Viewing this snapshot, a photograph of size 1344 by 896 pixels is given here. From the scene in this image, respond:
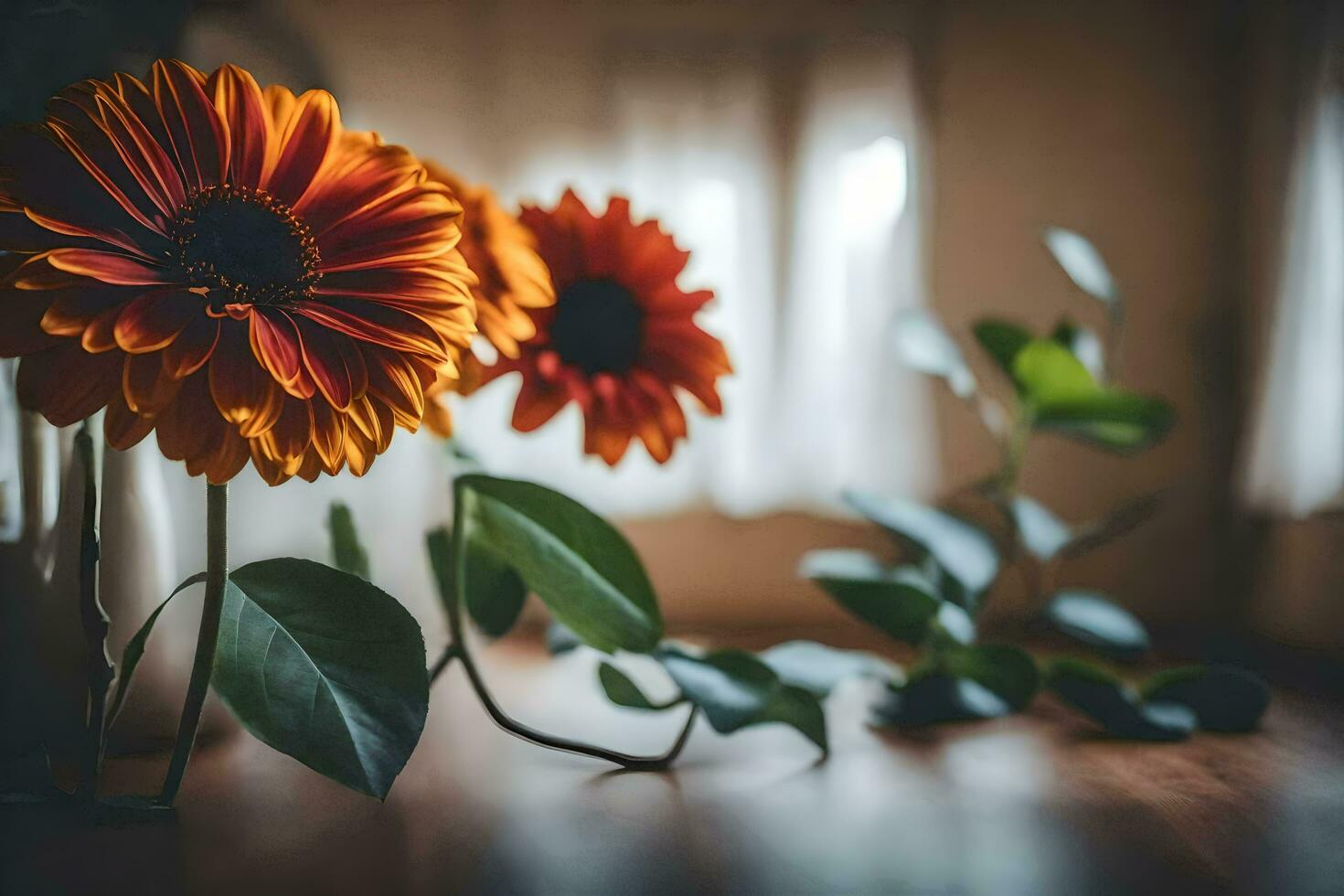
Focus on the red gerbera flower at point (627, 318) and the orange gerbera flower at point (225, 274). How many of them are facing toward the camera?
2

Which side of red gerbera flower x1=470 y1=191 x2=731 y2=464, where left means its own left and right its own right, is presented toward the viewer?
front

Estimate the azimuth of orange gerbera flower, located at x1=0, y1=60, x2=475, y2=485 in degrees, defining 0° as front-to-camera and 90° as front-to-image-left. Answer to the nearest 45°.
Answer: approximately 0°
